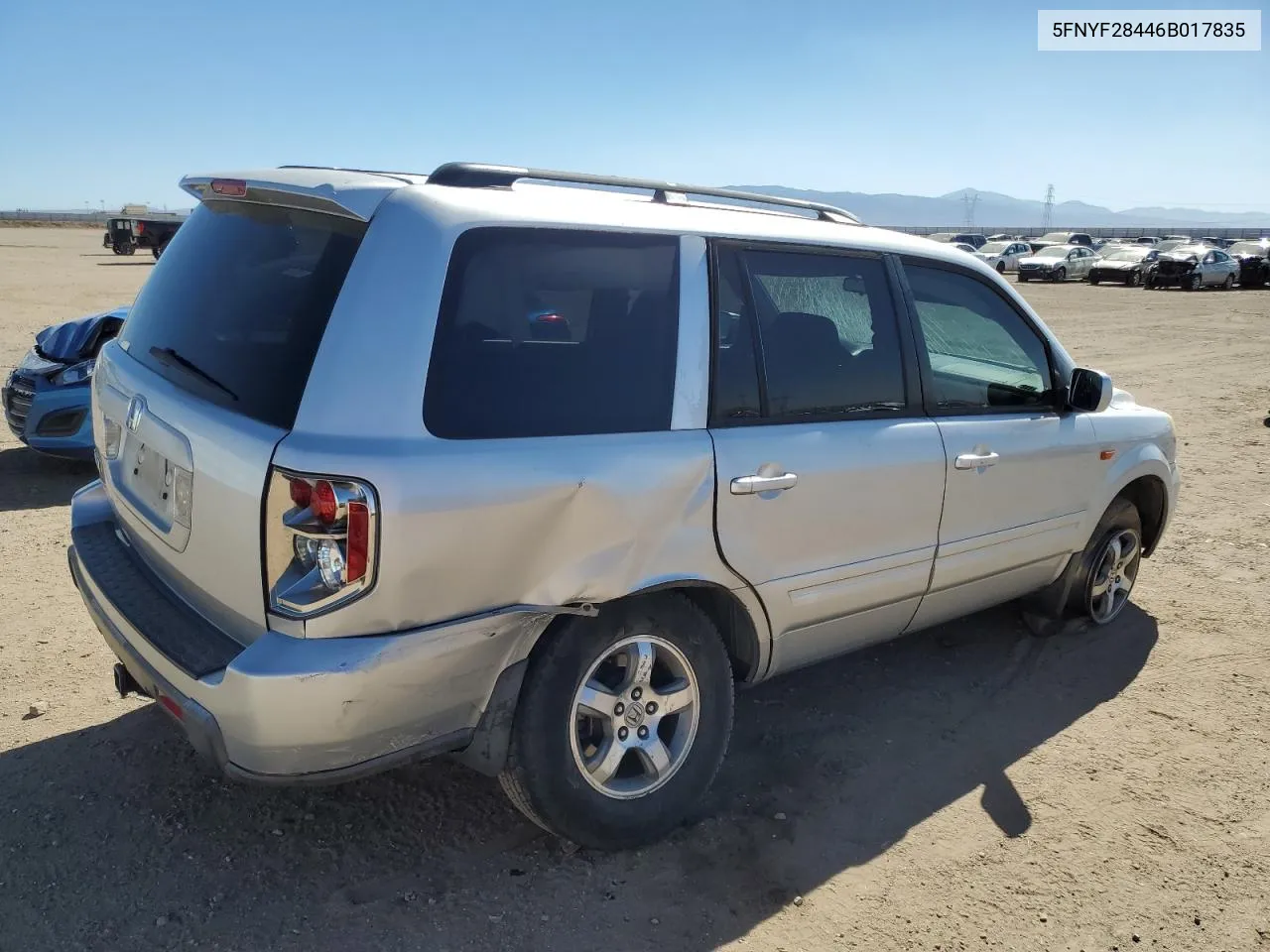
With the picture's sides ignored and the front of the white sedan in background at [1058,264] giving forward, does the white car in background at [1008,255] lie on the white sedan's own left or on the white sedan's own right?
on the white sedan's own right

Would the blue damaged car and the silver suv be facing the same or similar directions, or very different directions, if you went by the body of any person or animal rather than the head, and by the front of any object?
very different directions

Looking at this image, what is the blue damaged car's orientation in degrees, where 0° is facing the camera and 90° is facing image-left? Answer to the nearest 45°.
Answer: approximately 45°

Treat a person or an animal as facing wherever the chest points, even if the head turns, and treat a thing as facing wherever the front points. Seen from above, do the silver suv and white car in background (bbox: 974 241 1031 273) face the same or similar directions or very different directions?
very different directions

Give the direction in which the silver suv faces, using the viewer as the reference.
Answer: facing away from the viewer and to the right of the viewer

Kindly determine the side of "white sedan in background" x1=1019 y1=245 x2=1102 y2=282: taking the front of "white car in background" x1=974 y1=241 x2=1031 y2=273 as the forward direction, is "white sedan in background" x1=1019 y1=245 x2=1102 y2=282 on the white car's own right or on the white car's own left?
on the white car's own left

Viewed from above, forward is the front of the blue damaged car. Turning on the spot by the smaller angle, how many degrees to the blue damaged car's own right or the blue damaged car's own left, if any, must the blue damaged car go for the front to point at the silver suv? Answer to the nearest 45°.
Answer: approximately 45° to the blue damaged car's own left

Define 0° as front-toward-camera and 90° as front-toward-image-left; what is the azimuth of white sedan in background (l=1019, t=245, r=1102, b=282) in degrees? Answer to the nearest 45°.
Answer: approximately 45°

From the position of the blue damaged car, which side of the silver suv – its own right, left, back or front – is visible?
left

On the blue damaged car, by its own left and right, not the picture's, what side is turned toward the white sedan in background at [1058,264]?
back

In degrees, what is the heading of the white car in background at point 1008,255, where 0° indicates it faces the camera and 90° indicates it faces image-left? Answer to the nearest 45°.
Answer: approximately 45°

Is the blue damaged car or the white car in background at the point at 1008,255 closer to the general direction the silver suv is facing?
the white car in background
